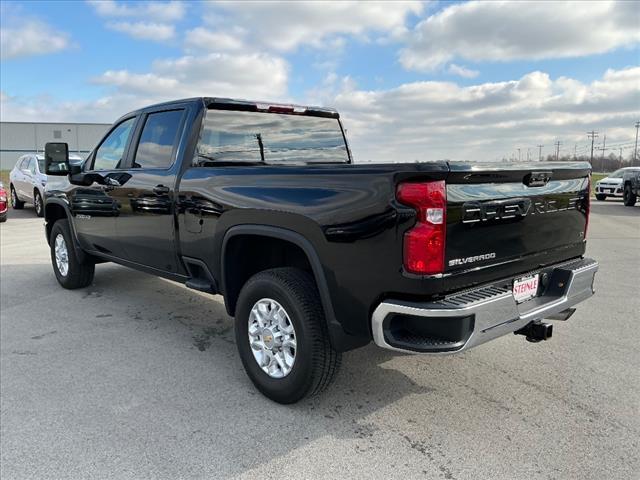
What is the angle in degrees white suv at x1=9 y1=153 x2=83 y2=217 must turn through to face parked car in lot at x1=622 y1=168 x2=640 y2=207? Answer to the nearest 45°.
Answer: approximately 45° to its left

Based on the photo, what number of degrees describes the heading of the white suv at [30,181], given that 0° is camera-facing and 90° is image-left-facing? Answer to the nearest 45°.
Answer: approximately 315°

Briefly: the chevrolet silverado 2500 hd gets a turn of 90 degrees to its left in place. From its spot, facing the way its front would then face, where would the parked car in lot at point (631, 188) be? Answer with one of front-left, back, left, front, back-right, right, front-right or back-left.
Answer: back

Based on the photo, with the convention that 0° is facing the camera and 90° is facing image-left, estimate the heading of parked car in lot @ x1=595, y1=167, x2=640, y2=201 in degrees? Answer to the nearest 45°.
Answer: approximately 45°

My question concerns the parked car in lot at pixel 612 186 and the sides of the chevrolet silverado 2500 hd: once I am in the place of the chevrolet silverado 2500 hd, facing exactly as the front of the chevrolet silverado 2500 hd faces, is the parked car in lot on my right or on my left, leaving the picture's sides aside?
on my right

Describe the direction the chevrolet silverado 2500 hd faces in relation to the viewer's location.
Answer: facing away from the viewer and to the left of the viewer

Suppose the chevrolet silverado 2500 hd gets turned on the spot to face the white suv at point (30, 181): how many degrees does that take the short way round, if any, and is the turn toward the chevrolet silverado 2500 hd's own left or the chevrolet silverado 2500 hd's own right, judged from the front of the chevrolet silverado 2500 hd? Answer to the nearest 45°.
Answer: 0° — it already faces it
